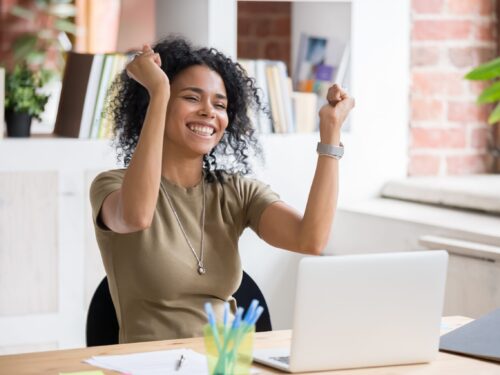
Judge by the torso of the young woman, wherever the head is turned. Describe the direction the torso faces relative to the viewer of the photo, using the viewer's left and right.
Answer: facing the viewer and to the right of the viewer

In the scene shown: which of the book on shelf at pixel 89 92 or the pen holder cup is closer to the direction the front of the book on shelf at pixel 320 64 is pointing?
the pen holder cup

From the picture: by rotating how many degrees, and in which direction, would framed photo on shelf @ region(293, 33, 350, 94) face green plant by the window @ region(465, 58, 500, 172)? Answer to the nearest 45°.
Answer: approximately 45° to its left

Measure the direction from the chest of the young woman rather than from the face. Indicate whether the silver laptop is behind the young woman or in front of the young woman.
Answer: in front

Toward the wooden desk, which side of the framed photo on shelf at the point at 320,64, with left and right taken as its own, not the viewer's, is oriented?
front

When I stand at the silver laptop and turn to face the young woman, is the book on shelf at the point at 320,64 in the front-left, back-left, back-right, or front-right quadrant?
front-right

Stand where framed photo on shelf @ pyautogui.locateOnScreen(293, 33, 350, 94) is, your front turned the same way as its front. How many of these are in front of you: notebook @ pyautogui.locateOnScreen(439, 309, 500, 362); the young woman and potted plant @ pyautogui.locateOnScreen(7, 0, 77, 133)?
2

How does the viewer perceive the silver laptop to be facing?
facing away from the viewer and to the left of the viewer

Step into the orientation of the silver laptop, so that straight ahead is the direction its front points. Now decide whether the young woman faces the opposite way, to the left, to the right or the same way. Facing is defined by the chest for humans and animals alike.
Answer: the opposite way

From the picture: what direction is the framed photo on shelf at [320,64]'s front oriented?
toward the camera

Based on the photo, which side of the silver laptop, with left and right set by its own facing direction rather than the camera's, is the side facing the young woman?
front
